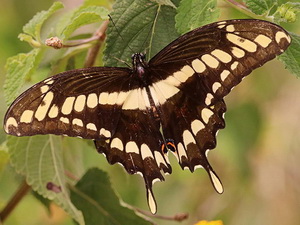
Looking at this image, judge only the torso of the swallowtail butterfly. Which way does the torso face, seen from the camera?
away from the camera
